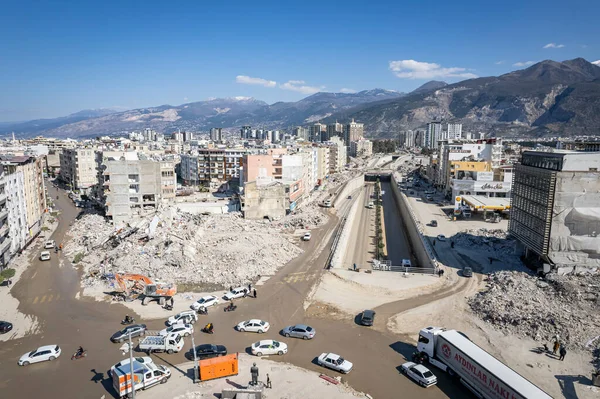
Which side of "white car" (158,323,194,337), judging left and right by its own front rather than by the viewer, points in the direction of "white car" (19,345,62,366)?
front

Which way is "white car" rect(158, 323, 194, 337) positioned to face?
to the viewer's left

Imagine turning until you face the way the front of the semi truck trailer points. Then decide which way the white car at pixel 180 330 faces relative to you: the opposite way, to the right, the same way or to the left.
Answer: to the left

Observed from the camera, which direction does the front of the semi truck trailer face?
facing away from the viewer and to the left of the viewer

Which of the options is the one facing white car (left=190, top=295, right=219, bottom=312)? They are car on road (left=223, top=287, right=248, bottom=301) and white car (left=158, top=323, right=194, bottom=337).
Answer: the car on road

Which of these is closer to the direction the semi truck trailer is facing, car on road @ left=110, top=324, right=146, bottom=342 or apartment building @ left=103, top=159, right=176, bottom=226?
the apartment building

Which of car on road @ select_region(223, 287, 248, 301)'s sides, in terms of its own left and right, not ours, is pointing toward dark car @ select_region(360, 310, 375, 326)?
left

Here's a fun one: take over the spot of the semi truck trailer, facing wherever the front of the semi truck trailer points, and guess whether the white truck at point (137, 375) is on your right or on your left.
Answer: on your left

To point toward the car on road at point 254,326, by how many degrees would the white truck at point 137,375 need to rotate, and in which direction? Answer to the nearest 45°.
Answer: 0° — it already faces it

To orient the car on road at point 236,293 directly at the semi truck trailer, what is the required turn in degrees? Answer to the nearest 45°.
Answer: approximately 90° to its left

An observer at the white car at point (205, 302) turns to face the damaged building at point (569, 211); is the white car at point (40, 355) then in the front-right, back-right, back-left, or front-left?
back-right

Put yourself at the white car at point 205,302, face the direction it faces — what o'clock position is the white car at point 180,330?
the white car at point 180,330 is roughly at 11 o'clock from the white car at point 205,302.

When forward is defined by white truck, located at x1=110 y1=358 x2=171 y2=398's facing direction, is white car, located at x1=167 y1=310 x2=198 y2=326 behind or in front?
in front
